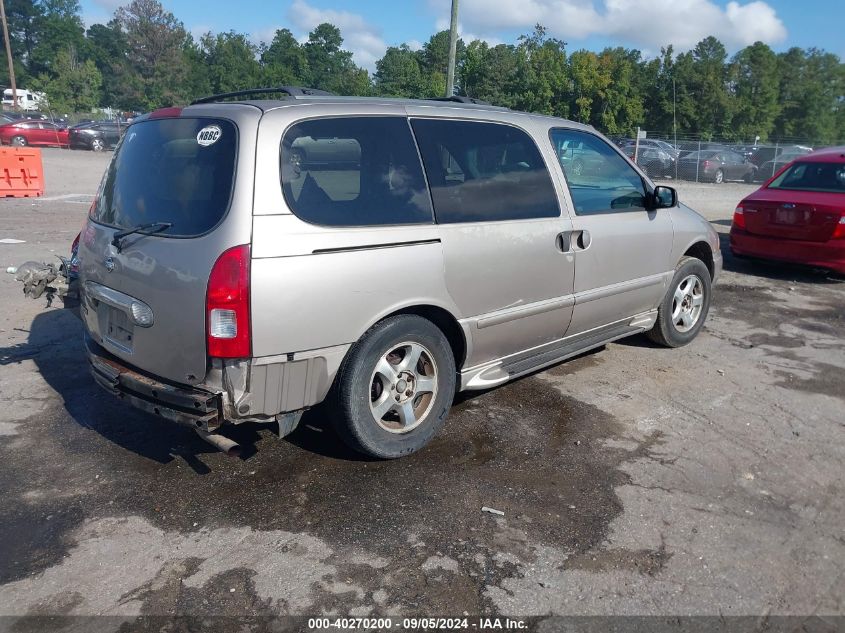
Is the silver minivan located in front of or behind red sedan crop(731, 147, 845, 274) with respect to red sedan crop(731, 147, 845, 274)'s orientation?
behind

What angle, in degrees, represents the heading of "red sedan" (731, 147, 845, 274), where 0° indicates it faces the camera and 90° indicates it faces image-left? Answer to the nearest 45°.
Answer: approximately 225°

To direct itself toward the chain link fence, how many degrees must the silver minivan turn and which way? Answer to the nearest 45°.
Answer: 0° — it already faces it

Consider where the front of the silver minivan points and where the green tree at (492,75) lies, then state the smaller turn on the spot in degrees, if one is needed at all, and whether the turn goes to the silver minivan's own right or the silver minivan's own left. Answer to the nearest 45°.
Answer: approximately 45° to the silver minivan's own left

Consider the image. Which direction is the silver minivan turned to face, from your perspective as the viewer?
facing away from the viewer and to the right of the viewer

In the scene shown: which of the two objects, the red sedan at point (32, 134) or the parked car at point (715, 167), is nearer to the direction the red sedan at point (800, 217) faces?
the parked car

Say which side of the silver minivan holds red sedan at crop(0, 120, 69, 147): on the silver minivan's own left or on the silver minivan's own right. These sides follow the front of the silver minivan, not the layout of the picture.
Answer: on the silver minivan's own left
